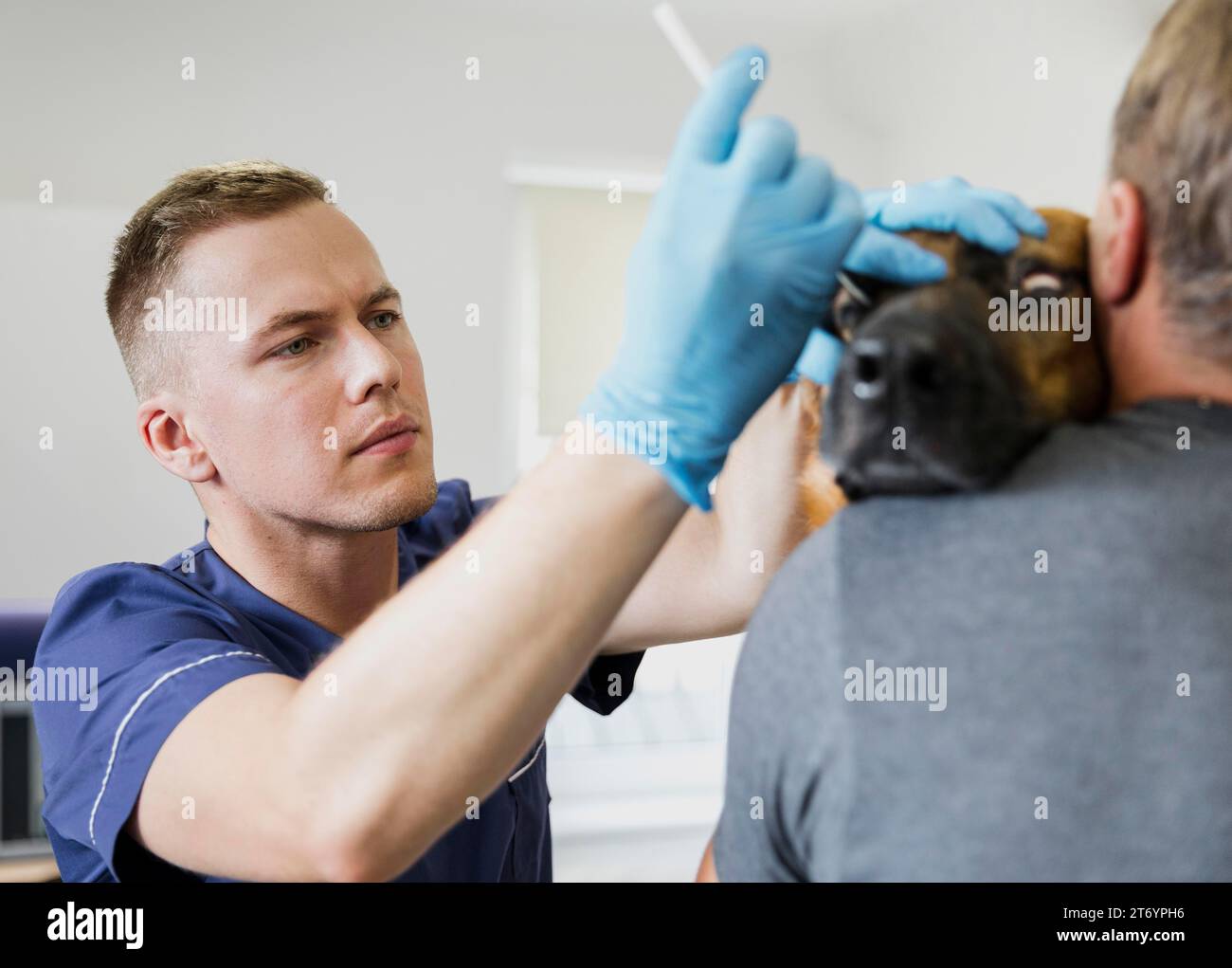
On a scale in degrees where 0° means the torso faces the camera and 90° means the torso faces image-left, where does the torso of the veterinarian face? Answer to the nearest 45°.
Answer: approximately 315°

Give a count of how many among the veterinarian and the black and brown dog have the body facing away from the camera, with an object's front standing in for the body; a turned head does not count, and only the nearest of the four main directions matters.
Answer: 0

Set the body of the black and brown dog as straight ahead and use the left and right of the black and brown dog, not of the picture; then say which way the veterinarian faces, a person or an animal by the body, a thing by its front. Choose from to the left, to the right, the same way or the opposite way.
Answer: to the left

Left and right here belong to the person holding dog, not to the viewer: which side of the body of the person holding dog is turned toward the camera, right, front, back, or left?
back

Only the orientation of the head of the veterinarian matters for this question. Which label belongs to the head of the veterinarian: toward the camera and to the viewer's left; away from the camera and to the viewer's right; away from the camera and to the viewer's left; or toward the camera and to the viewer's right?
toward the camera and to the viewer's right

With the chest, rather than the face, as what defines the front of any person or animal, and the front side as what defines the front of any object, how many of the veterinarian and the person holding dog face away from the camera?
1

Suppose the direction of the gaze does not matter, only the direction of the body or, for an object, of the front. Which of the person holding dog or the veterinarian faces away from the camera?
the person holding dog
